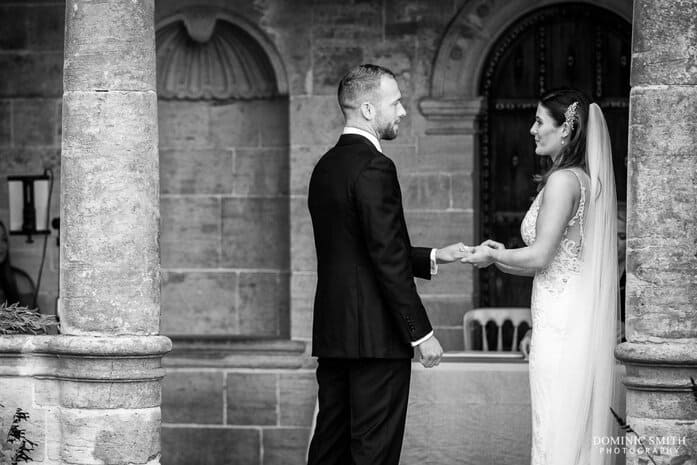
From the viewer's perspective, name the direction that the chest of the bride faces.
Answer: to the viewer's left

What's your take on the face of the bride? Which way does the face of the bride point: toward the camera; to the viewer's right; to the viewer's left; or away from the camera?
to the viewer's left

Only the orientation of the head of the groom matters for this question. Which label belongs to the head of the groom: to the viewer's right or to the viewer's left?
to the viewer's right

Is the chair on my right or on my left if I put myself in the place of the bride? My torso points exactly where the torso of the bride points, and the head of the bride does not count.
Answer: on my right

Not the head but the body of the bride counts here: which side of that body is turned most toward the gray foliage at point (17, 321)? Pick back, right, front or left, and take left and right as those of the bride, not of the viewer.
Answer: front

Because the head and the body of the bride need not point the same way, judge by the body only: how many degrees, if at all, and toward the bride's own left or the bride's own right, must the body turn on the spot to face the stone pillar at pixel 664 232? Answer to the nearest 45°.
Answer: approximately 135° to the bride's own right
